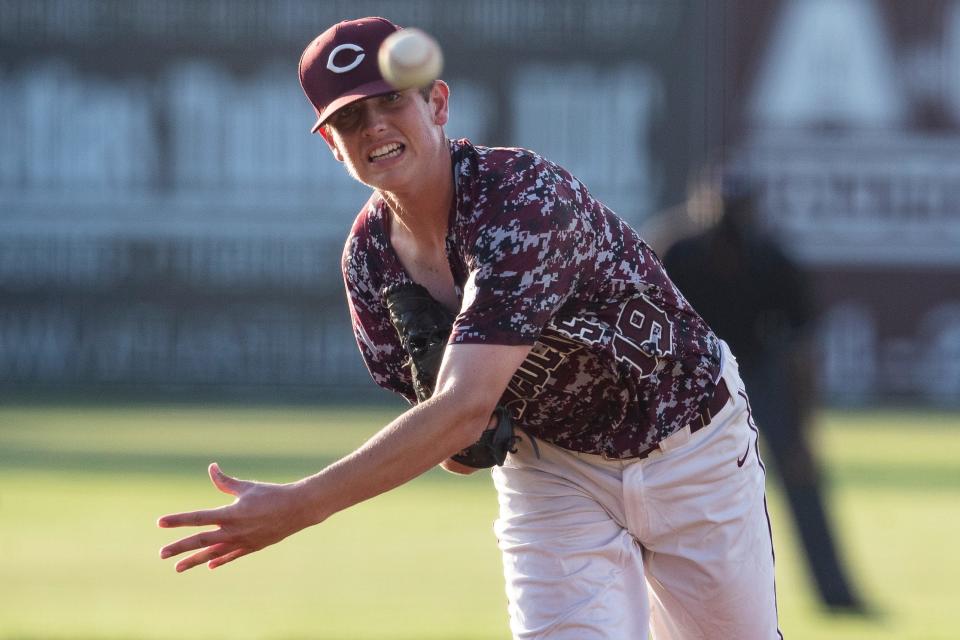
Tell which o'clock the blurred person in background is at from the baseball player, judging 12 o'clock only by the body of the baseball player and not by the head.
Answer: The blurred person in background is roughly at 5 o'clock from the baseball player.

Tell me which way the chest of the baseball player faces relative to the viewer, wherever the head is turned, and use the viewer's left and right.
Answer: facing the viewer and to the left of the viewer
